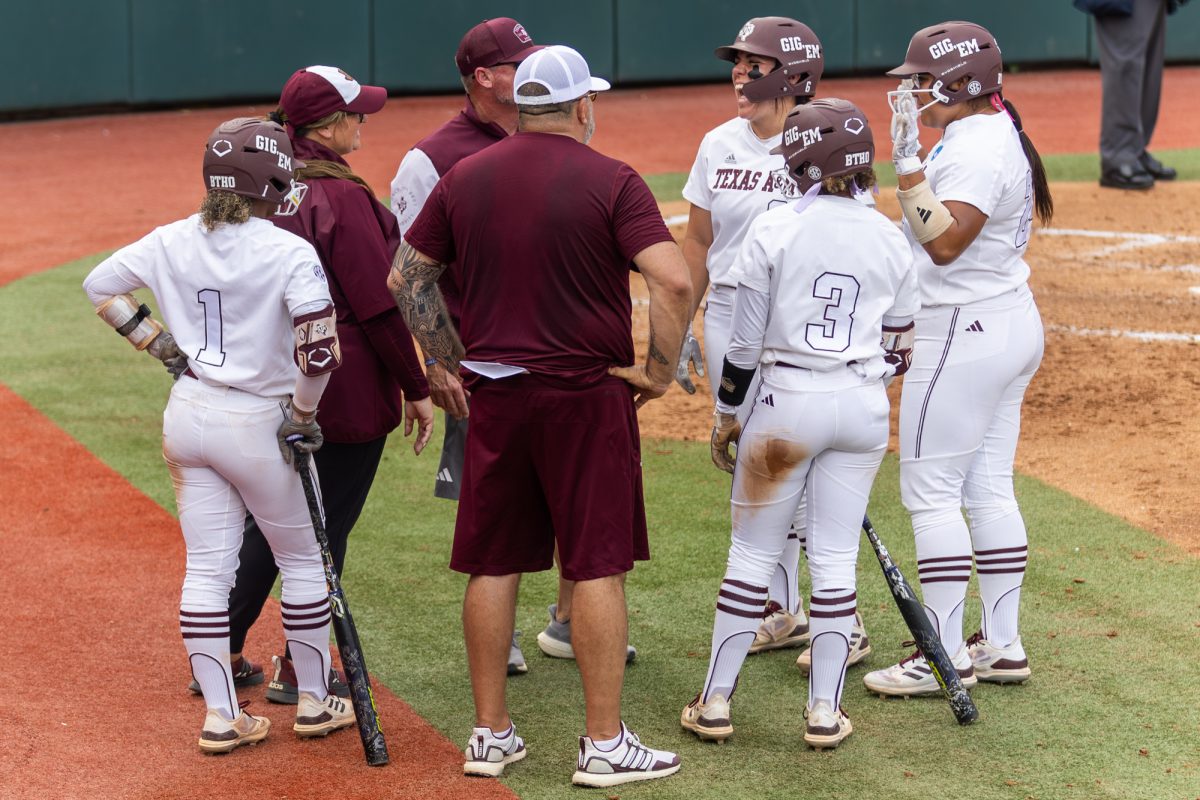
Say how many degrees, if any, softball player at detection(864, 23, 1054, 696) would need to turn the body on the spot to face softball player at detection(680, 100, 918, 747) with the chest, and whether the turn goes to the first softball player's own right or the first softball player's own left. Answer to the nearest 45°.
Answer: approximately 45° to the first softball player's own left

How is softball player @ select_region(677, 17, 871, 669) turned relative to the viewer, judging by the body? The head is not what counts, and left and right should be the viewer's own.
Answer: facing the viewer and to the left of the viewer

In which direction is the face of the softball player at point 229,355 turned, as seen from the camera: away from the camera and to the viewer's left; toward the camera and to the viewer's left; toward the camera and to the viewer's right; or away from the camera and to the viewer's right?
away from the camera and to the viewer's right

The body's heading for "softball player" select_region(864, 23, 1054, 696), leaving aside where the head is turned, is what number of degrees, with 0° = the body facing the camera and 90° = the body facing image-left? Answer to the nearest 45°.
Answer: approximately 90°

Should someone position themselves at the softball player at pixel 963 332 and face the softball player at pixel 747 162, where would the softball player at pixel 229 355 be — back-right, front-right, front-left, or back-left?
front-left

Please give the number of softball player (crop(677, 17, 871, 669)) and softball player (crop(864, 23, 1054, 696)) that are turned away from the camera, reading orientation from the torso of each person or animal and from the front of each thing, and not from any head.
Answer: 0

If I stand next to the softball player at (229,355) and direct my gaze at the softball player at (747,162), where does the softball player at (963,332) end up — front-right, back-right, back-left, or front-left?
front-right

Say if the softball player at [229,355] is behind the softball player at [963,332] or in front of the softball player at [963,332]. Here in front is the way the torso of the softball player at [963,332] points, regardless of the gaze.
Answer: in front
